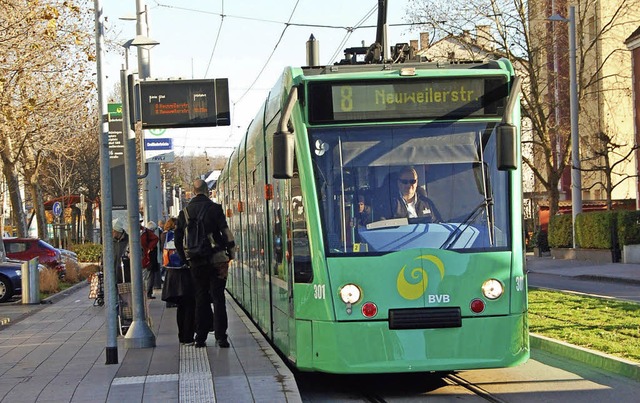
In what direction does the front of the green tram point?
toward the camera

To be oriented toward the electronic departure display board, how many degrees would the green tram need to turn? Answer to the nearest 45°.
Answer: approximately 45° to its right

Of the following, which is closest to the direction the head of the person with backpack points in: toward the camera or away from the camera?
away from the camera

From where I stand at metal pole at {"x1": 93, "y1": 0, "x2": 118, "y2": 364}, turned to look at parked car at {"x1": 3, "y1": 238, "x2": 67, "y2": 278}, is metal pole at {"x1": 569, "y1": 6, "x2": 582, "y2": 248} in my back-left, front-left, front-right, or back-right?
front-right

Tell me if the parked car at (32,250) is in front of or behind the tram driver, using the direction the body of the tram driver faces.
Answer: behind

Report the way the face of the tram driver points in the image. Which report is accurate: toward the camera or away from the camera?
toward the camera

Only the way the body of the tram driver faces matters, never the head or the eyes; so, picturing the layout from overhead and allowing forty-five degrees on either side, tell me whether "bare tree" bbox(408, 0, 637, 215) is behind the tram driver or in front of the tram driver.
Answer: behind

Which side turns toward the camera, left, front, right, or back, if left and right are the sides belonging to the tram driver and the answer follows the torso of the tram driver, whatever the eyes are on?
front
